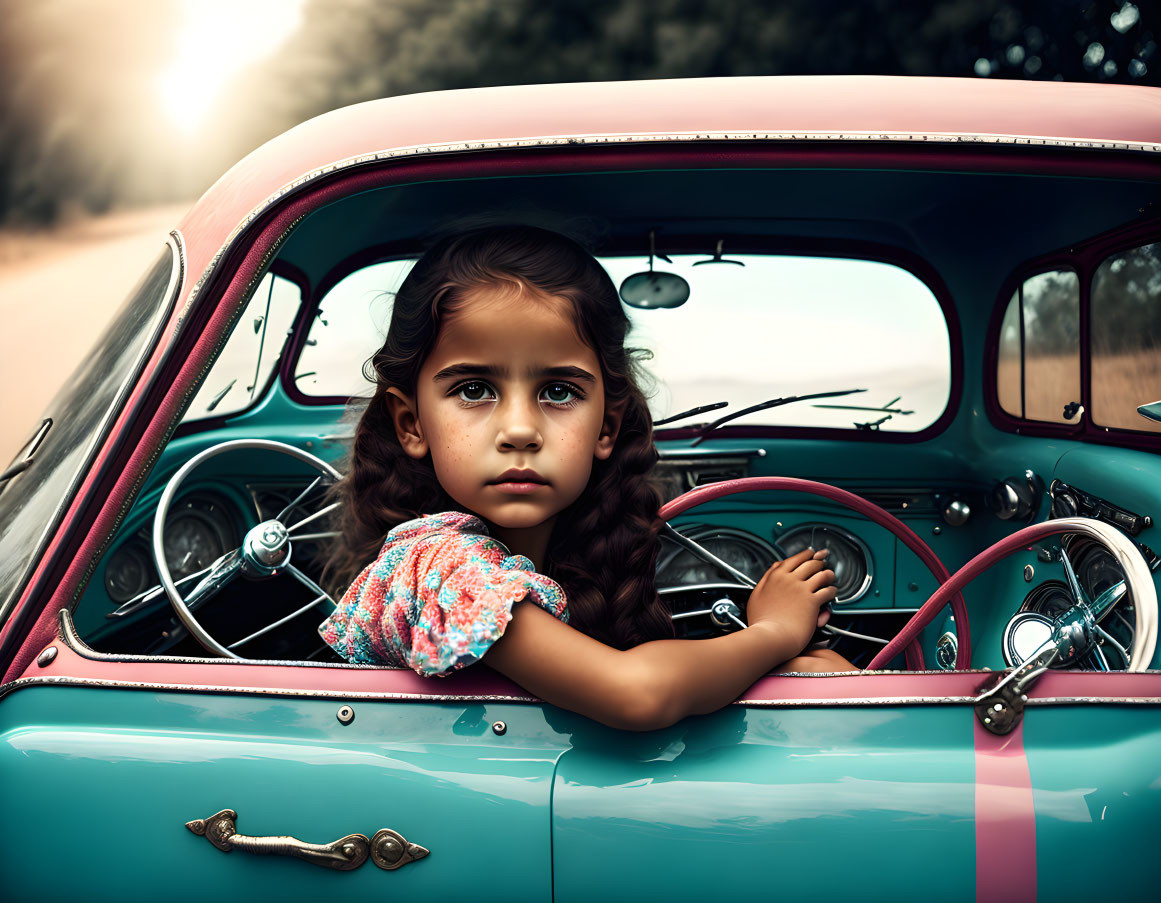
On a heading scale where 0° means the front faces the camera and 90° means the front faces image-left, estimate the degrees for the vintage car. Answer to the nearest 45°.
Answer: approximately 90°

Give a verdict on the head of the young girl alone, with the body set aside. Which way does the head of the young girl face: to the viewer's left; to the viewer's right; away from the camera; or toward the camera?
toward the camera

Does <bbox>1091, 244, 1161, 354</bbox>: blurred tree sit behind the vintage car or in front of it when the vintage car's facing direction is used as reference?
behind
